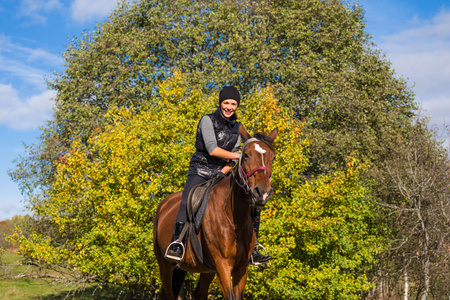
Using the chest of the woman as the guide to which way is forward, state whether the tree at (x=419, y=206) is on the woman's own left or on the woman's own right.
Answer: on the woman's own left

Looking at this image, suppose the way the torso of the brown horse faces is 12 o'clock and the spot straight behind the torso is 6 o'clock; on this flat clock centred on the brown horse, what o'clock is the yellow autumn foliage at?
The yellow autumn foliage is roughly at 7 o'clock from the brown horse.

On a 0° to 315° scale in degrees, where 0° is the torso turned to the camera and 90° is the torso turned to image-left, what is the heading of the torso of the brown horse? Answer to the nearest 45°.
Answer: approximately 315°

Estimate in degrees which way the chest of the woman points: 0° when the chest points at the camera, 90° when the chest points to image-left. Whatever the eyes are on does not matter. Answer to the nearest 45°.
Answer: approximately 315°

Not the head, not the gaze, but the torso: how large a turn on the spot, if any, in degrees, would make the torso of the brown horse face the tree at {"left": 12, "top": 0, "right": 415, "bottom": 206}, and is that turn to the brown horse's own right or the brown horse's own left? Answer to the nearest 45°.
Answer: approximately 135° to the brown horse's own left
